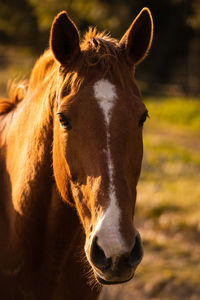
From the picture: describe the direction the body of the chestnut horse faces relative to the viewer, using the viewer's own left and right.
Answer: facing the viewer and to the right of the viewer
